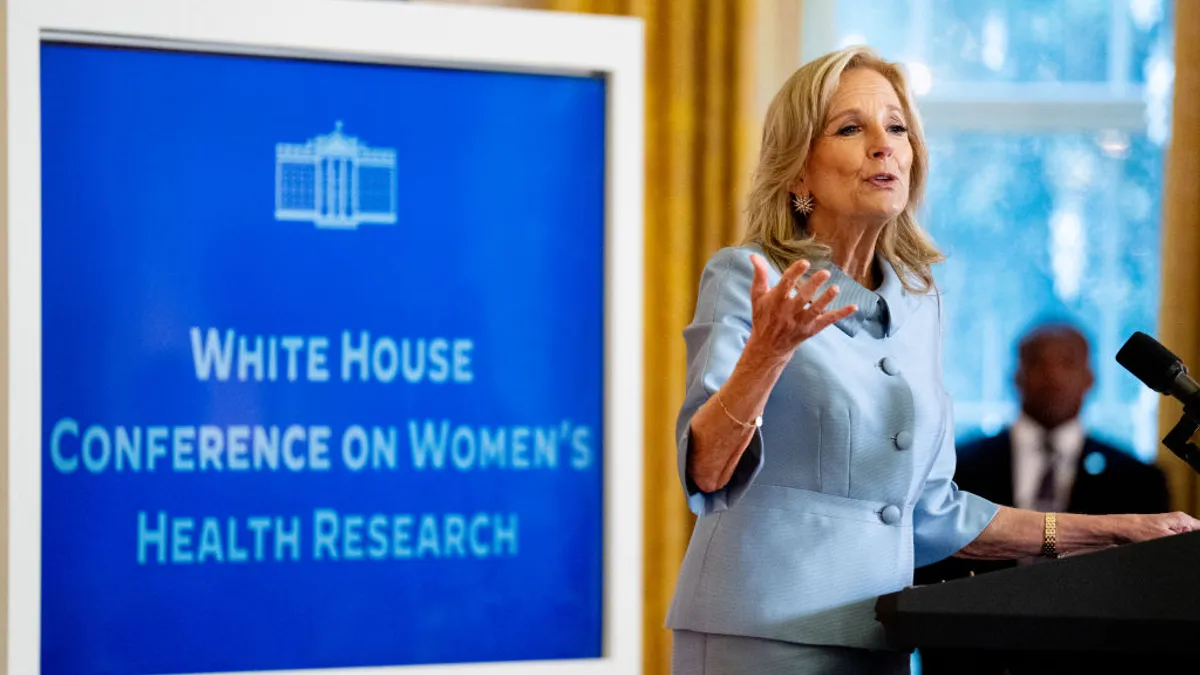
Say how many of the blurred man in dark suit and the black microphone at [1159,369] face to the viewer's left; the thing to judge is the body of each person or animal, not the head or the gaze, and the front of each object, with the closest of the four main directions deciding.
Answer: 1

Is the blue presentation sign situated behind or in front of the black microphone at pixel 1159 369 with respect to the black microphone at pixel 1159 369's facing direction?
in front

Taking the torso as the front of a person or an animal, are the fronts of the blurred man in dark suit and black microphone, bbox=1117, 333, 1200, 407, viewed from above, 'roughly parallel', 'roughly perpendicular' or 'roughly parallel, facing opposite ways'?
roughly perpendicular

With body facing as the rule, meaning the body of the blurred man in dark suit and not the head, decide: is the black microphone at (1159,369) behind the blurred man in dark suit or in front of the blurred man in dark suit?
in front

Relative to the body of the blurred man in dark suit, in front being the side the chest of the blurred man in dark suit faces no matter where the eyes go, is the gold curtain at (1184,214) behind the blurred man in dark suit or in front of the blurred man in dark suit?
behind

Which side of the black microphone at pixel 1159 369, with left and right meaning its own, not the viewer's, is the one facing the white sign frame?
front

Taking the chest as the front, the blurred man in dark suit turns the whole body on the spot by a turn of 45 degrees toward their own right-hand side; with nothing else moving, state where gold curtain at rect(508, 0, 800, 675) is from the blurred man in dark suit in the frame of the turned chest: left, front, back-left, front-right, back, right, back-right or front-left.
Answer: front-right

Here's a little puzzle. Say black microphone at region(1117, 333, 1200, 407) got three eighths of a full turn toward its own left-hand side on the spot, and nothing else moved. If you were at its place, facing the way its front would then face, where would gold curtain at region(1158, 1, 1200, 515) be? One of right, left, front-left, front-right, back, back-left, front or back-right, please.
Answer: back-left

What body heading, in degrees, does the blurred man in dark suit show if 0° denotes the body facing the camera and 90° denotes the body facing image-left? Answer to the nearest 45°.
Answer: approximately 0°

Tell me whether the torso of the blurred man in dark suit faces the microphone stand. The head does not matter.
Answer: yes

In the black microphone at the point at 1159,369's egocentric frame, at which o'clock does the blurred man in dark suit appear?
The blurred man in dark suit is roughly at 3 o'clock from the black microphone.

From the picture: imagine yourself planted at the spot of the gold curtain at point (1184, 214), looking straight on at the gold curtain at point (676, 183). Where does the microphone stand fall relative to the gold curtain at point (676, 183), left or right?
left

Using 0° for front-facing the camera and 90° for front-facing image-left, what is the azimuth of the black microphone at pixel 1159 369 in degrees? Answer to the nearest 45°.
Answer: approximately 90°
